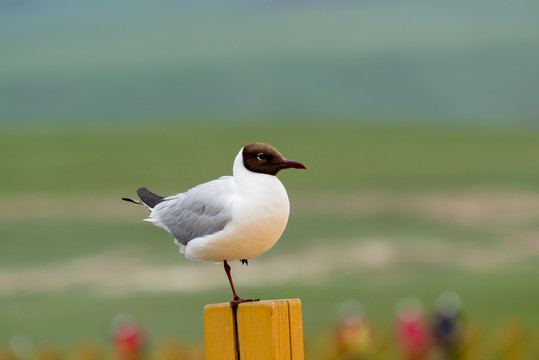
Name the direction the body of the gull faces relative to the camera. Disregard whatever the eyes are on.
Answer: to the viewer's right
